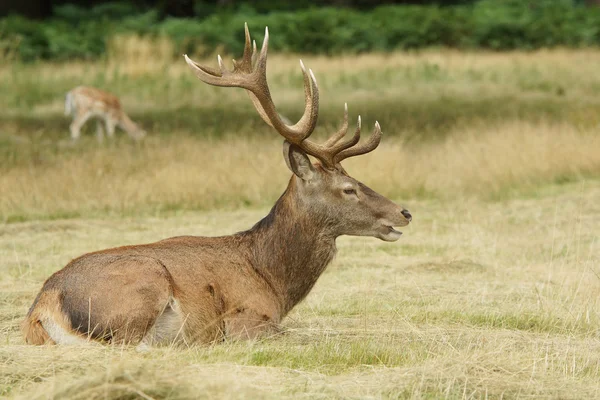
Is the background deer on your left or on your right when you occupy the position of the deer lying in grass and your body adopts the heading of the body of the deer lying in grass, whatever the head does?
on your left

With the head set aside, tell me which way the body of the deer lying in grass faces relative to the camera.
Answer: to the viewer's right
